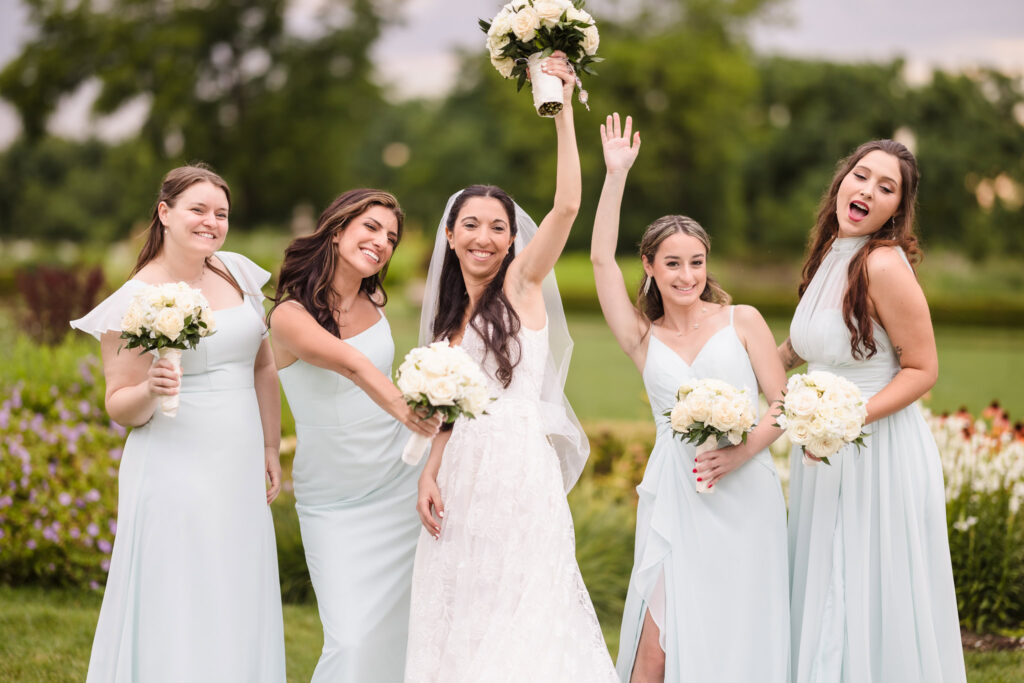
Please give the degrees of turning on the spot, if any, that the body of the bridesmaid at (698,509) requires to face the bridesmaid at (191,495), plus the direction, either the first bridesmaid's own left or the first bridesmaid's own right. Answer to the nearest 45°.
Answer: approximately 90° to the first bridesmaid's own right

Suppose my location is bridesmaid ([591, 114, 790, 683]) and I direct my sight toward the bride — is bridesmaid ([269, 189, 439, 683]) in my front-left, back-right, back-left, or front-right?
front-right

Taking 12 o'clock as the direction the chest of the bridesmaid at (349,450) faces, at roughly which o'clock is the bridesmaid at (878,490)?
the bridesmaid at (878,490) is roughly at 11 o'clock from the bridesmaid at (349,450).

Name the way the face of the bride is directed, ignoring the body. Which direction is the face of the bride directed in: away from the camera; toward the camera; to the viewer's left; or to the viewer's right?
toward the camera

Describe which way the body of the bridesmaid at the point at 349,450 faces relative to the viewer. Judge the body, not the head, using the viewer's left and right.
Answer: facing the viewer and to the right of the viewer

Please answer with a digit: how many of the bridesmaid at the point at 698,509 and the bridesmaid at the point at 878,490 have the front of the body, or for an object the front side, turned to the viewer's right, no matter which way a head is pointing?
0

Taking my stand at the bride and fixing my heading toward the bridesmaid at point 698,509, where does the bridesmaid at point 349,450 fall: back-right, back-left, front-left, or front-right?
back-left

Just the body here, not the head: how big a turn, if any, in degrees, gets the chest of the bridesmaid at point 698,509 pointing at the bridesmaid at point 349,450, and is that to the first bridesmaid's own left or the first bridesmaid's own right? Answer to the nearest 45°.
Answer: approximately 90° to the first bridesmaid's own right

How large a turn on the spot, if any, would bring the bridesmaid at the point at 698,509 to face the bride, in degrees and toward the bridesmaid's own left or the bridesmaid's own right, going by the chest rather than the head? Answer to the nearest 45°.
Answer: approximately 45° to the bridesmaid's own right

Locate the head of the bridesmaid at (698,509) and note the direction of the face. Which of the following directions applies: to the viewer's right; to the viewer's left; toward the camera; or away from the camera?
toward the camera

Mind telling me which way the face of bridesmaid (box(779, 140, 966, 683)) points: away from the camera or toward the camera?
toward the camera

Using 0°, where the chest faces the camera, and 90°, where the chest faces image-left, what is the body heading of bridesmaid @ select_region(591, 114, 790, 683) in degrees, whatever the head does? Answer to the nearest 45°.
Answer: approximately 0°

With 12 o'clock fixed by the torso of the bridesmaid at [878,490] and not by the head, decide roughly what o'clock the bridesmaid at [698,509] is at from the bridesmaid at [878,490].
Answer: the bridesmaid at [698,509] is roughly at 1 o'clock from the bridesmaid at [878,490].

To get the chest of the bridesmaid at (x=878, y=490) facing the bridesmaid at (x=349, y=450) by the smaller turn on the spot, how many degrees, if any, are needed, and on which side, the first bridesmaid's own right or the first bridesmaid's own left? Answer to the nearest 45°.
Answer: approximately 45° to the first bridesmaid's own right
